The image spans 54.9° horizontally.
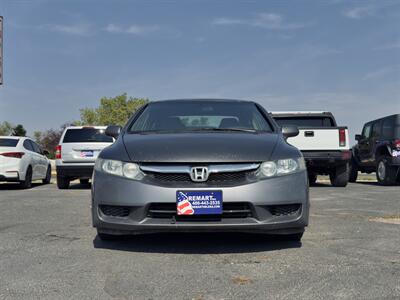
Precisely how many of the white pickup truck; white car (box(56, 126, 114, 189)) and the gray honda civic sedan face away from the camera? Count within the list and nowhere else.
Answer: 2

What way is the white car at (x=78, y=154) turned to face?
away from the camera

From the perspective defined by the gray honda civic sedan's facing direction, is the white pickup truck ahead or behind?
behind

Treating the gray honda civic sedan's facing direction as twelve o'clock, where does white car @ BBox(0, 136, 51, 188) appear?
The white car is roughly at 5 o'clock from the gray honda civic sedan.

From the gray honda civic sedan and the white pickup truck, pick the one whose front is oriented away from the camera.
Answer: the white pickup truck

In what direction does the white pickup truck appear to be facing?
away from the camera

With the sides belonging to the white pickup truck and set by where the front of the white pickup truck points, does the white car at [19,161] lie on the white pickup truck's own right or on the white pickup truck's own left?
on the white pickup truck's own left

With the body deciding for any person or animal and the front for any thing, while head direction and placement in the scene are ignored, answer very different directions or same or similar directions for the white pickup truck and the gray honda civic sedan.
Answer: very different directions

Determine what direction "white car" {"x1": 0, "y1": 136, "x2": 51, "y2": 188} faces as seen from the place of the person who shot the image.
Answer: facing away from the viewer and to the right of the viewer

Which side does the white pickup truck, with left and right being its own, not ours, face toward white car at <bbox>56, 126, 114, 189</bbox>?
left

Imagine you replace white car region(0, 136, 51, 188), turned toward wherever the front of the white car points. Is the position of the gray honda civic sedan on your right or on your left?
on your right
